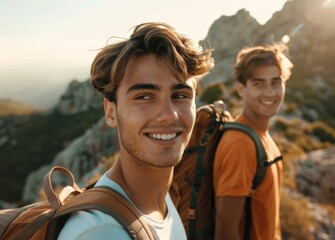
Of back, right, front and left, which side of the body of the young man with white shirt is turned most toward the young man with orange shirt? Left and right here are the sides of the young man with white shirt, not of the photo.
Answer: left

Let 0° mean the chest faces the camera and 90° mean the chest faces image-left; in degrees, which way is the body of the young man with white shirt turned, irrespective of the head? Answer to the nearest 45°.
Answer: approximately 315°
